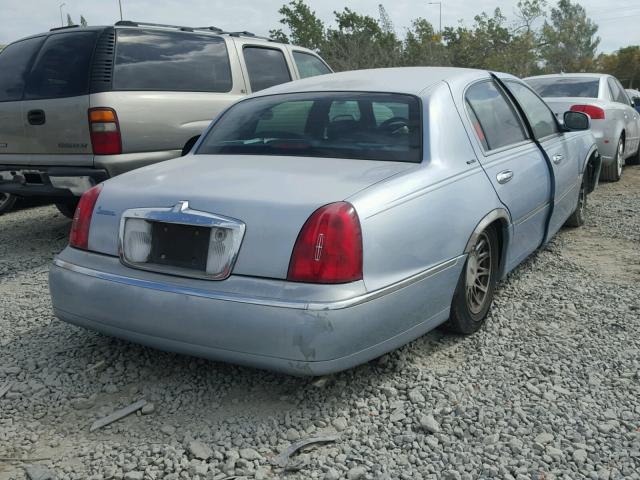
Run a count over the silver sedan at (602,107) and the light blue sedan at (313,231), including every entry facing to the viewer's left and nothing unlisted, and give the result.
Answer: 0

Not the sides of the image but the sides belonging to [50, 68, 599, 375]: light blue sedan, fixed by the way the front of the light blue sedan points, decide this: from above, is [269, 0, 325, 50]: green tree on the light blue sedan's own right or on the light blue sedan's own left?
on the light blue sedan's own left

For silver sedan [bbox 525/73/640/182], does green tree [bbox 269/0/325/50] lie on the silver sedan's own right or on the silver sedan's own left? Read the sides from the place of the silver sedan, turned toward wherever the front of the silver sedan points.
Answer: on the silver sedan's own left

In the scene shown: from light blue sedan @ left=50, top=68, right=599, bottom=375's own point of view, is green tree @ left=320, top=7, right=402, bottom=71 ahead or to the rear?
ahead

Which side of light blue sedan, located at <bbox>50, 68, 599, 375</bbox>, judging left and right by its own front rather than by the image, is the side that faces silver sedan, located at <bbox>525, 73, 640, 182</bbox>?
front

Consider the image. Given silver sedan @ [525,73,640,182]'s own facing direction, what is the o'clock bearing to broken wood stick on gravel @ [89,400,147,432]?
The broken wood stick on gravel is roughly at 5 o'clock from the silver sedan.

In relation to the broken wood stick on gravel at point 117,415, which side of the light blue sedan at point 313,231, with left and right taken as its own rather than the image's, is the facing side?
back

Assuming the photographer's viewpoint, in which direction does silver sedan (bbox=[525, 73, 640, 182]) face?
facing away from the viewer and to the right of the viewer

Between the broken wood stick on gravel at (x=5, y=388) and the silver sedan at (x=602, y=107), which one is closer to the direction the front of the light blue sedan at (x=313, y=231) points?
the silver sedan

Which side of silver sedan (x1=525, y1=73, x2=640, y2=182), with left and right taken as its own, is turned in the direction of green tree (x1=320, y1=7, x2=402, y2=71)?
left

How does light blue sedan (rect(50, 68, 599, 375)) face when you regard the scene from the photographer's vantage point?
facing away from the viewer and to the right of the viewer
